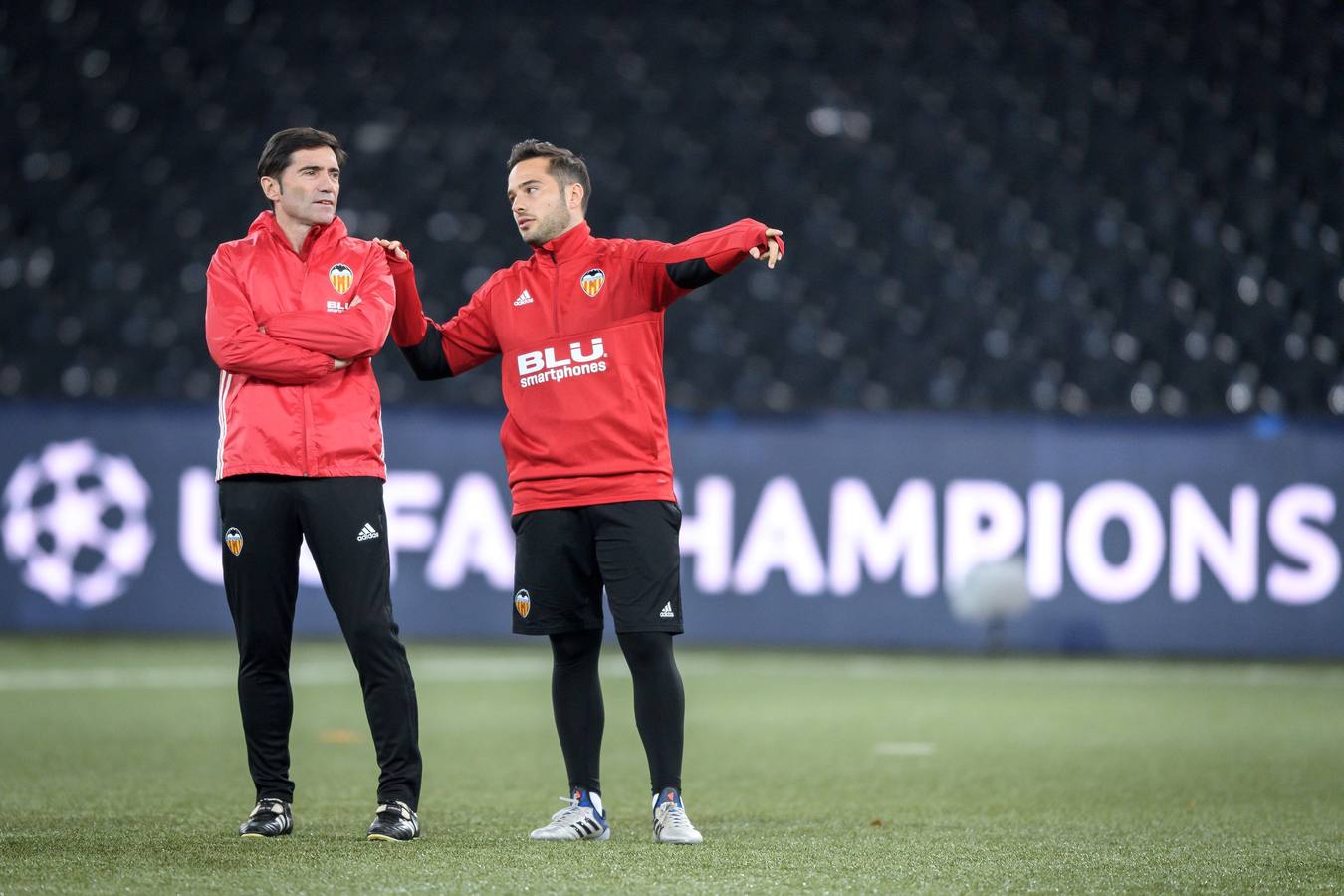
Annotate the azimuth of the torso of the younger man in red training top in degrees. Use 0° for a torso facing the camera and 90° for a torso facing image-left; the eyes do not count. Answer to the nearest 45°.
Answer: approximately 0°

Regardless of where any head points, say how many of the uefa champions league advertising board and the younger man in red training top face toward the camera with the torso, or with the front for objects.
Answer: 2

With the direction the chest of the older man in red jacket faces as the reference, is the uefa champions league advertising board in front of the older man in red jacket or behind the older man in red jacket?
behind

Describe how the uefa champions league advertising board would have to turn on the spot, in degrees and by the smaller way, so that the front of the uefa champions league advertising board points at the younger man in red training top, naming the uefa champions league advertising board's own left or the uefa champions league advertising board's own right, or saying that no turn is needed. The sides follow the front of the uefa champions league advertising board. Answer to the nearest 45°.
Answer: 0° — it already faces them

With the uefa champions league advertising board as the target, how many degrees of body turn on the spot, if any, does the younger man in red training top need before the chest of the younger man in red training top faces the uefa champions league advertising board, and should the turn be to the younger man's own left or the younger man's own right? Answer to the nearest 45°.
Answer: approximately 180°

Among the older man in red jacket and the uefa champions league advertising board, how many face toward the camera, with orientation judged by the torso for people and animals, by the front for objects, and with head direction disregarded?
2
